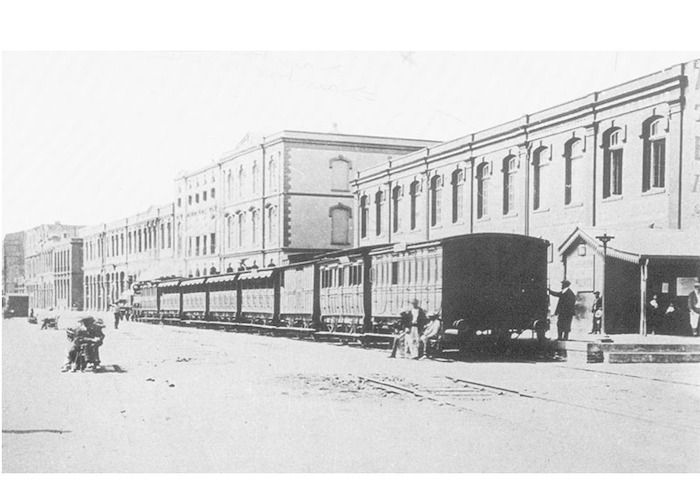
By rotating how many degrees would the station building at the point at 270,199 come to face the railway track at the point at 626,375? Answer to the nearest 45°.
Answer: approximately 90° to its left

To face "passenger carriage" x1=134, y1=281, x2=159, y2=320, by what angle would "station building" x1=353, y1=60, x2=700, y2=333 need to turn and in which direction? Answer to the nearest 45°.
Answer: approximately 90° to its right

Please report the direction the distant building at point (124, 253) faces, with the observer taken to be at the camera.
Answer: facing the viewer and to the left of the viewer

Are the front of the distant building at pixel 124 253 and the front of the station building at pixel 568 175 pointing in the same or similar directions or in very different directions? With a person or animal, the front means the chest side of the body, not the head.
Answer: same or similar directions

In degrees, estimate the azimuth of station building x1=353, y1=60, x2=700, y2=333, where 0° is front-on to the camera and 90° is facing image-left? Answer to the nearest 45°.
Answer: approximately 45°

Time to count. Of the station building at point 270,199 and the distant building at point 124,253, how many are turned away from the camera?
0

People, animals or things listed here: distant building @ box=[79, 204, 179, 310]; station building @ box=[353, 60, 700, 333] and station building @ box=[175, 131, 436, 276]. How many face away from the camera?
0

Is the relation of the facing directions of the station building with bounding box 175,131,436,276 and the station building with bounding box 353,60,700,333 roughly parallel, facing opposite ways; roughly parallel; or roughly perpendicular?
roughly parallel
